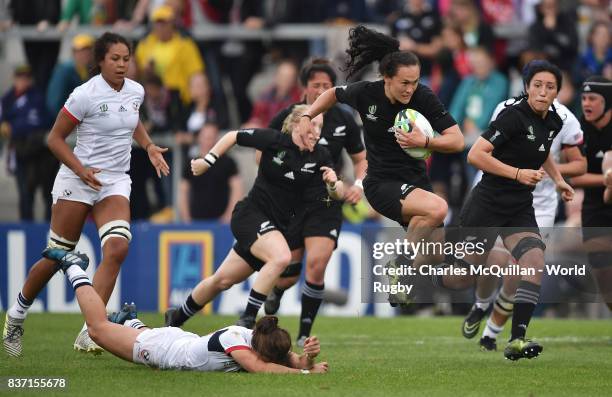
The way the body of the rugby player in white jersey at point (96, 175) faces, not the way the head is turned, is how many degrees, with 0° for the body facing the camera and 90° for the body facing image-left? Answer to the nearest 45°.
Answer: approximately 315°

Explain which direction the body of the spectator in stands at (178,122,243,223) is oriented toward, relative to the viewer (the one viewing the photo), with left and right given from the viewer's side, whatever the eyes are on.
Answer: facing the viewer

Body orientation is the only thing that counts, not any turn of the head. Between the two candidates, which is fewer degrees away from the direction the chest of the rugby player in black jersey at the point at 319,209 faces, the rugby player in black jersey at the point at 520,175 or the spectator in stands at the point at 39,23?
the rugby player in black jersey

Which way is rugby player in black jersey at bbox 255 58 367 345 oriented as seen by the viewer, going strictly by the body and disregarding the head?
toward the camera

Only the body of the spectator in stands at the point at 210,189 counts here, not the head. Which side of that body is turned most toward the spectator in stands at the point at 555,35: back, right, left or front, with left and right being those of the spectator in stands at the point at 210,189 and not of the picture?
left

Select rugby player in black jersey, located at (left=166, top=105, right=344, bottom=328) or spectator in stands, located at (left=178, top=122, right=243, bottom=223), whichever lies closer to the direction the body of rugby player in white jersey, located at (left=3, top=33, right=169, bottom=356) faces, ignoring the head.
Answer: the rugby player in black jersey

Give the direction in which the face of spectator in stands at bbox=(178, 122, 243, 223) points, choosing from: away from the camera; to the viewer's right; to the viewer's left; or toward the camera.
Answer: toward the camera

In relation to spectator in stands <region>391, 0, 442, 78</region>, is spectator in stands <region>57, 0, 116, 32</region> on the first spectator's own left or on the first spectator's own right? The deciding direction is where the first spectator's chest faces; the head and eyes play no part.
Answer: on the first spectator's own right

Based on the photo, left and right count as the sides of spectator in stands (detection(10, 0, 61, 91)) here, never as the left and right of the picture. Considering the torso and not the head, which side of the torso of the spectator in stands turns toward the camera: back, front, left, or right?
front

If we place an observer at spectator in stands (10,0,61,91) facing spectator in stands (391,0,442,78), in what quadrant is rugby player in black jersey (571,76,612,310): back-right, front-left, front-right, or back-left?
front-right
